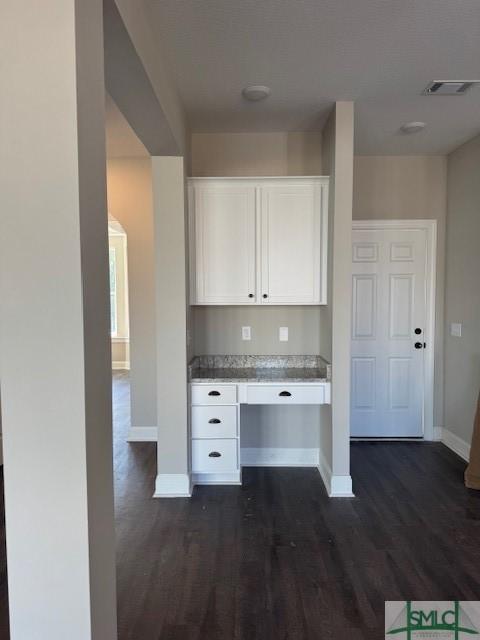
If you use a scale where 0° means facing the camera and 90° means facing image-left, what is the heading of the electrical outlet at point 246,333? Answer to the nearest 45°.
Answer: approximately 0°

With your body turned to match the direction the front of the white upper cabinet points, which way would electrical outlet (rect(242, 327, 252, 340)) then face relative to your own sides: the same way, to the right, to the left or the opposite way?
the same way

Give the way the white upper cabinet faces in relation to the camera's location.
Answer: facing the viewer

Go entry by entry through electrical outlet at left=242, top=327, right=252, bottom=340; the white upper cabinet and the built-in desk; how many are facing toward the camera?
3

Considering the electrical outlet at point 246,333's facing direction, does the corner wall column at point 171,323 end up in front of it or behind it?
in front

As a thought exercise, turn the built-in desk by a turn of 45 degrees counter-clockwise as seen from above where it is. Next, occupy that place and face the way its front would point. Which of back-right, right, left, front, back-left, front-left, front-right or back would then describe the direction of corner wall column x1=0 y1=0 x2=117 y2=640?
front-right

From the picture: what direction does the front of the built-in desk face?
toward the camera

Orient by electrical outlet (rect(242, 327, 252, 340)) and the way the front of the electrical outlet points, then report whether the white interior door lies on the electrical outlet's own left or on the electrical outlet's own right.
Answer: on the electrical outlet's own left

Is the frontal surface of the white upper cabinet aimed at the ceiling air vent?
no

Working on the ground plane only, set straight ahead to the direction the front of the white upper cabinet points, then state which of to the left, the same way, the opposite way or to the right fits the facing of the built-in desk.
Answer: the same way

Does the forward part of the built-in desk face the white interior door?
no

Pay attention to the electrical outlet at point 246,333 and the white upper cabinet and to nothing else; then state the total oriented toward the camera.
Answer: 2
